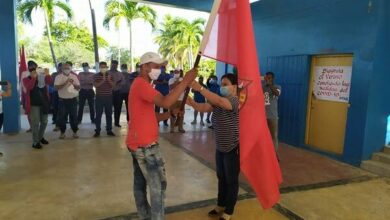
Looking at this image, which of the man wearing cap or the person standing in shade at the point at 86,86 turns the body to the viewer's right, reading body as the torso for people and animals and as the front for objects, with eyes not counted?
the man wearing cap

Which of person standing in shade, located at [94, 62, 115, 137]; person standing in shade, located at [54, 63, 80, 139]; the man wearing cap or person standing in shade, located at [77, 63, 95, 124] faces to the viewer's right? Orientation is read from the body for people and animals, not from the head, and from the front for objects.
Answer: the man wearing cap

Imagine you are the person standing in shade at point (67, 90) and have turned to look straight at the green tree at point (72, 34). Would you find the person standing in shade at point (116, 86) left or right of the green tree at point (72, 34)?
right

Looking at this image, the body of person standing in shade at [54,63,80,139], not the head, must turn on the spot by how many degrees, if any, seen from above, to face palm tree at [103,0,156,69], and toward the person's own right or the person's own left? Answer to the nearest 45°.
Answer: approximately 180°

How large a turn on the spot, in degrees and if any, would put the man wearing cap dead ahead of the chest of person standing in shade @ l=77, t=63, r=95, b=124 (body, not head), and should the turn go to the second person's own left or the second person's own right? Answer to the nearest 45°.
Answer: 0° — they already face them

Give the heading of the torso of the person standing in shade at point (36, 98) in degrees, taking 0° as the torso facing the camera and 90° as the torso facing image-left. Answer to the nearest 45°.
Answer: approximately 315°

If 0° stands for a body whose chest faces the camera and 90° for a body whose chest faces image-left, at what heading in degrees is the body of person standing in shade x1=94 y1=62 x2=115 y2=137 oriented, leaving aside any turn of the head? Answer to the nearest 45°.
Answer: approximately 0°

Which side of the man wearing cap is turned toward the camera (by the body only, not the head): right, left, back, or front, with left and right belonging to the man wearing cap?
right

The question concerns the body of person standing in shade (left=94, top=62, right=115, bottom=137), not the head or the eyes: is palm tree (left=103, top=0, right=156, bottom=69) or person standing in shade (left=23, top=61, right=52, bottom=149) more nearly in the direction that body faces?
the person standing in shade

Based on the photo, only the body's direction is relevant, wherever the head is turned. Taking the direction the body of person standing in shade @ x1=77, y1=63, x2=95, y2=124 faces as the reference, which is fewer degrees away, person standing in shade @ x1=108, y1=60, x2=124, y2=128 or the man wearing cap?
the man wearing cap
